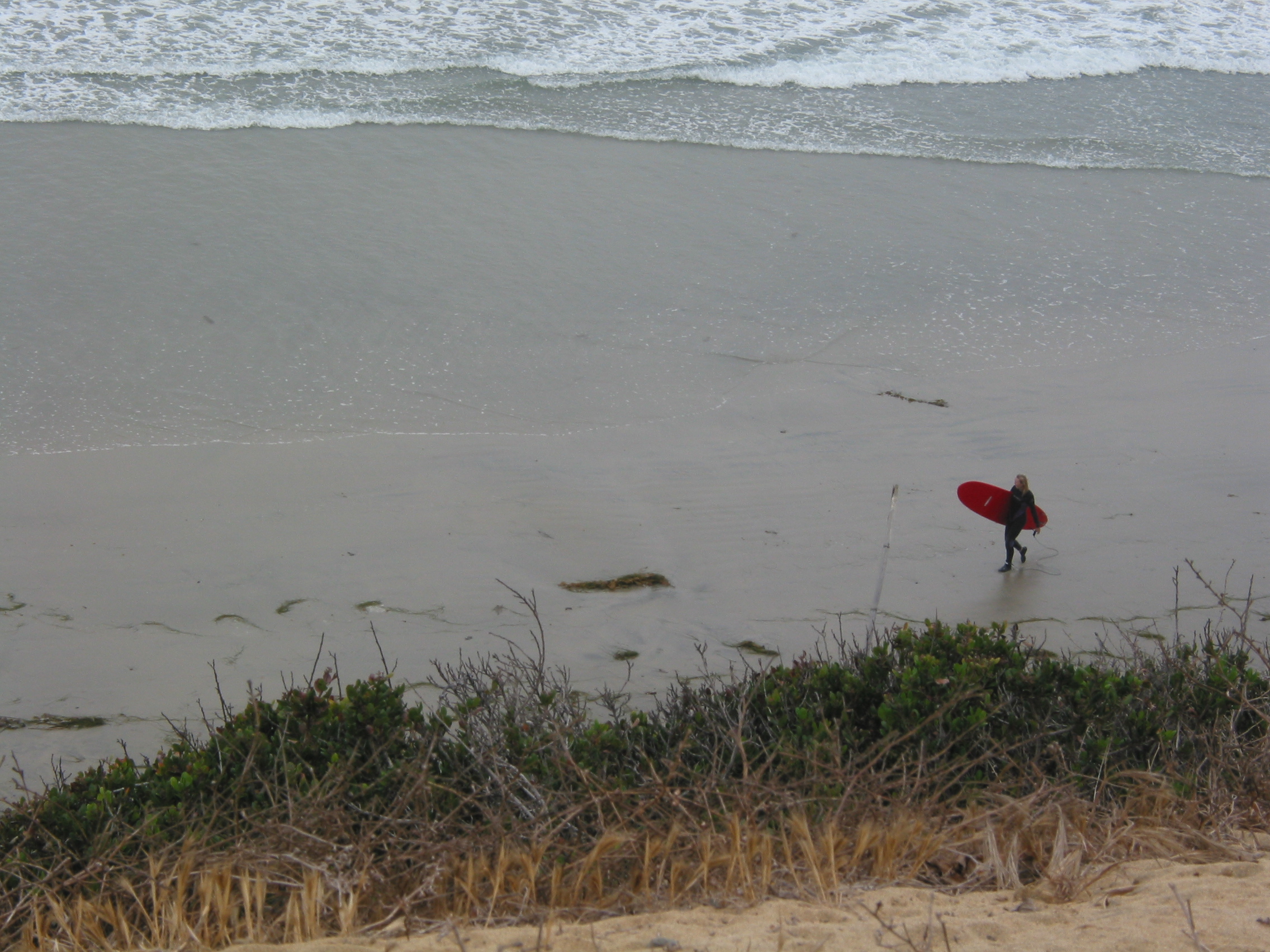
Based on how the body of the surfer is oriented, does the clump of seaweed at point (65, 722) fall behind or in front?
in front

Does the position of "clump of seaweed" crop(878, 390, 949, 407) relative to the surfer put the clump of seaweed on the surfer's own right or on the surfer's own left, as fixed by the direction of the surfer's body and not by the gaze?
on the surfer's own right

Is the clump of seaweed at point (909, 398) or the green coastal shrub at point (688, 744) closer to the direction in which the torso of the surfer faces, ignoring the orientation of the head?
the green coastal shrub

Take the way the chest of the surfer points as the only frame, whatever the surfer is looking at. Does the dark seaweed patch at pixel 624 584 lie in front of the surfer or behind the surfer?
in front

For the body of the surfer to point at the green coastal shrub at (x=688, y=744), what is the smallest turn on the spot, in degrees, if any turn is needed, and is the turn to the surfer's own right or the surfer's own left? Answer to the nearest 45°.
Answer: approximately 45° to the surfer's own left

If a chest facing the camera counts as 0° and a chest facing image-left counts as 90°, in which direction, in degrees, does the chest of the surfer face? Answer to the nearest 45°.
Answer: approximately 45°

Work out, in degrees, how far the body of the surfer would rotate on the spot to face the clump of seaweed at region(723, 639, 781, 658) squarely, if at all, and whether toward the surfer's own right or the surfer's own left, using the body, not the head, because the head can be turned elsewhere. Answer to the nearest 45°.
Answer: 0° — they already face it
